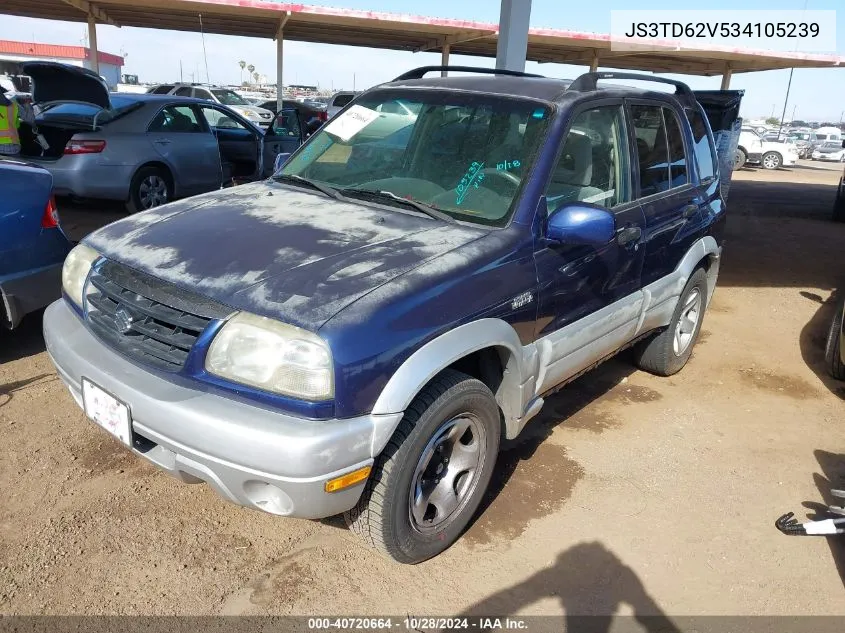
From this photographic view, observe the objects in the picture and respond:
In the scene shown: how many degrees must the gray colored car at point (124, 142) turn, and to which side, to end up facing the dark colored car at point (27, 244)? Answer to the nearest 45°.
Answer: approximately 135° to its right

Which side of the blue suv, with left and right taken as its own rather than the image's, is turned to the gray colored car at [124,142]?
right

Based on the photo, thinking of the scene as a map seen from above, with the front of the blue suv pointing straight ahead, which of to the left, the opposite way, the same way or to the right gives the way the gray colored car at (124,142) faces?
the opposite way

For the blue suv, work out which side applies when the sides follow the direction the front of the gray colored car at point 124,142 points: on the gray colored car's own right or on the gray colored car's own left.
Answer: on the gray colored car's own right

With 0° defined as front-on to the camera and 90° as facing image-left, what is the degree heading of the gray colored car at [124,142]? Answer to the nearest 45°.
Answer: approximately 225°

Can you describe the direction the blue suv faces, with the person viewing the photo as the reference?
facing the viewer and to the left of the viewer

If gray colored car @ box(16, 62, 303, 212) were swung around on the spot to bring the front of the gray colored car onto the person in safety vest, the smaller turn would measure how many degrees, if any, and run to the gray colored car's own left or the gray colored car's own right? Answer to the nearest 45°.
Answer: approximately 180°

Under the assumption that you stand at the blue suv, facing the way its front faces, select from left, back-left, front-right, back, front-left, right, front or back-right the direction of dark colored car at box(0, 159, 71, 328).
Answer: right

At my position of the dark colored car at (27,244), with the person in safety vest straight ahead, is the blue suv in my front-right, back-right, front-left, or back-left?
back-right

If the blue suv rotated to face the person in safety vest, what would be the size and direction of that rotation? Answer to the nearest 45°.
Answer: approximately 90° to its right
